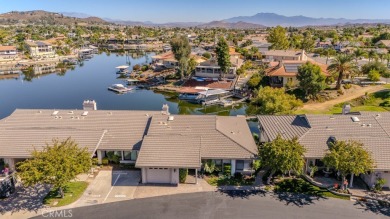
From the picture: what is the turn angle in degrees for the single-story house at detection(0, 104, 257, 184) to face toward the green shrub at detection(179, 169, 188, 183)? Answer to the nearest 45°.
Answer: approximately 45° to its left

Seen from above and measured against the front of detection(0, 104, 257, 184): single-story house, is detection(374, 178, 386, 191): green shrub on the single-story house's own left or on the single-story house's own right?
on the single-story house's own left

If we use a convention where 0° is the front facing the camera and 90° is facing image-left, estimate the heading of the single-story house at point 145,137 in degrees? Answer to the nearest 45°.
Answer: approximately 0°

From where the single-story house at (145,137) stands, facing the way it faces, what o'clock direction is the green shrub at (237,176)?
The green shrub is roughly at 10 o'clock from the single-story house.

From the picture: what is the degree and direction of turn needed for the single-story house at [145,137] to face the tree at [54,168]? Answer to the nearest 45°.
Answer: approximately 45° to its right

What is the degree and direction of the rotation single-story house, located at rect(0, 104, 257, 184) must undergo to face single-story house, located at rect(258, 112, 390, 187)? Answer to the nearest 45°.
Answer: approximately 90° to its left
